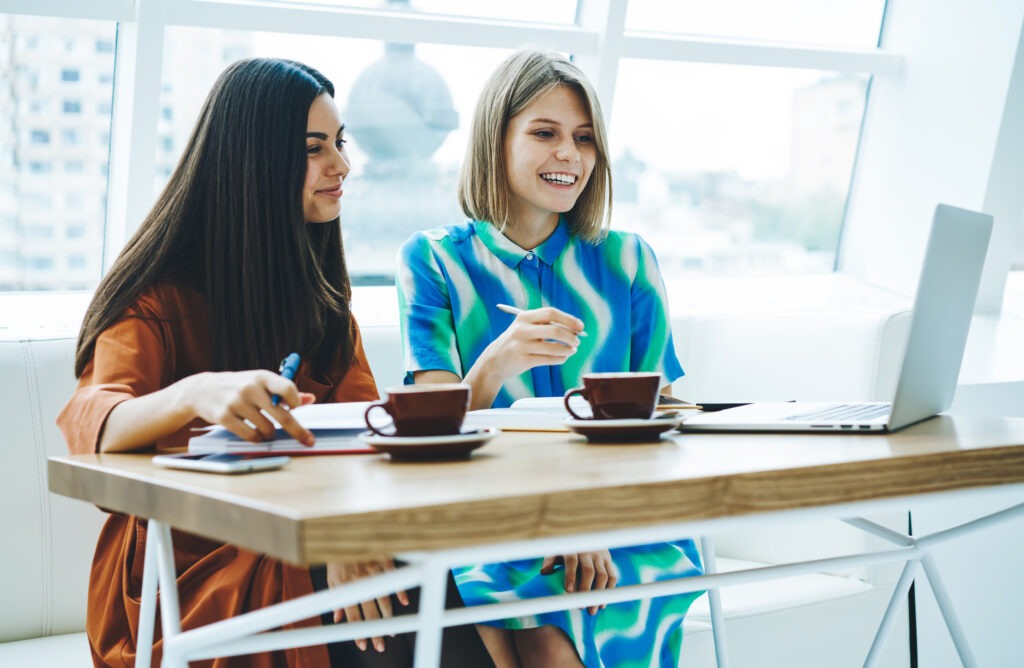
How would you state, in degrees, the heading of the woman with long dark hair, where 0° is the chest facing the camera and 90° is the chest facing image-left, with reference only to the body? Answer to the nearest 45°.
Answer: approximately 315°

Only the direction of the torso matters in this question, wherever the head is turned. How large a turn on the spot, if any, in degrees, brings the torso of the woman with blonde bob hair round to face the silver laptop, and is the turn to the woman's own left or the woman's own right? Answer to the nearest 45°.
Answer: approximately 45° to the woman's own left

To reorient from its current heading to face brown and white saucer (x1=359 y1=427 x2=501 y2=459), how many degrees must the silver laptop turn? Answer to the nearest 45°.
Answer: approximately 45° to its left

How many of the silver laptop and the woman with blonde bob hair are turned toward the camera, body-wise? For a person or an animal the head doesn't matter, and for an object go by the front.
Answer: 1

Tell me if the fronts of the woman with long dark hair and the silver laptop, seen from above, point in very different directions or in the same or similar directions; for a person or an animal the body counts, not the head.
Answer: very different directions

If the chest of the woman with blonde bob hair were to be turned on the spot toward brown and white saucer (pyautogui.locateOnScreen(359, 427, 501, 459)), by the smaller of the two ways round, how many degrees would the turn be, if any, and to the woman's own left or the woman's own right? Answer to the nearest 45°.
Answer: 0° — they already face it

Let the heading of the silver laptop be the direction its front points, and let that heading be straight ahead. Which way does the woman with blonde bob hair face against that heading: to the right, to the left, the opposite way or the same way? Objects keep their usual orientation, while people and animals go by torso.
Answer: to the left

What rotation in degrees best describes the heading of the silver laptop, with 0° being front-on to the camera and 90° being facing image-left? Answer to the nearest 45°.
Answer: approximately 90°

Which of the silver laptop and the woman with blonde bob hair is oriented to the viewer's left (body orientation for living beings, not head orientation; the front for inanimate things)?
the silver laptop
